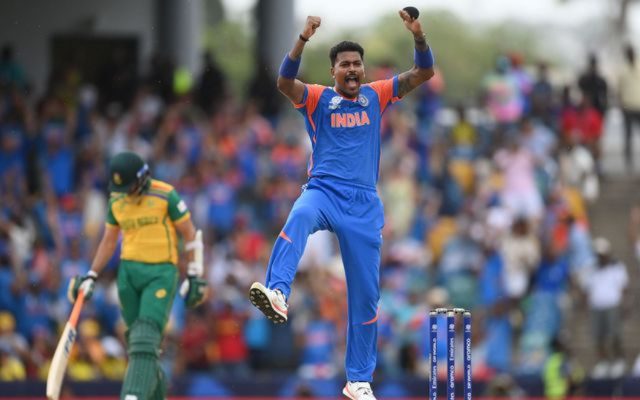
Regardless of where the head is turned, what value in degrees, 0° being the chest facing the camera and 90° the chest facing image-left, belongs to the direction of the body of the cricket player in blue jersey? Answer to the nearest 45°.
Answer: approximately 0°

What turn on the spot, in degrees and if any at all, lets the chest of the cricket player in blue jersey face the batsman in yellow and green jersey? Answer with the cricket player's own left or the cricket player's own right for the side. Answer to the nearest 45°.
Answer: approximately 135° to the cricket player's own right
